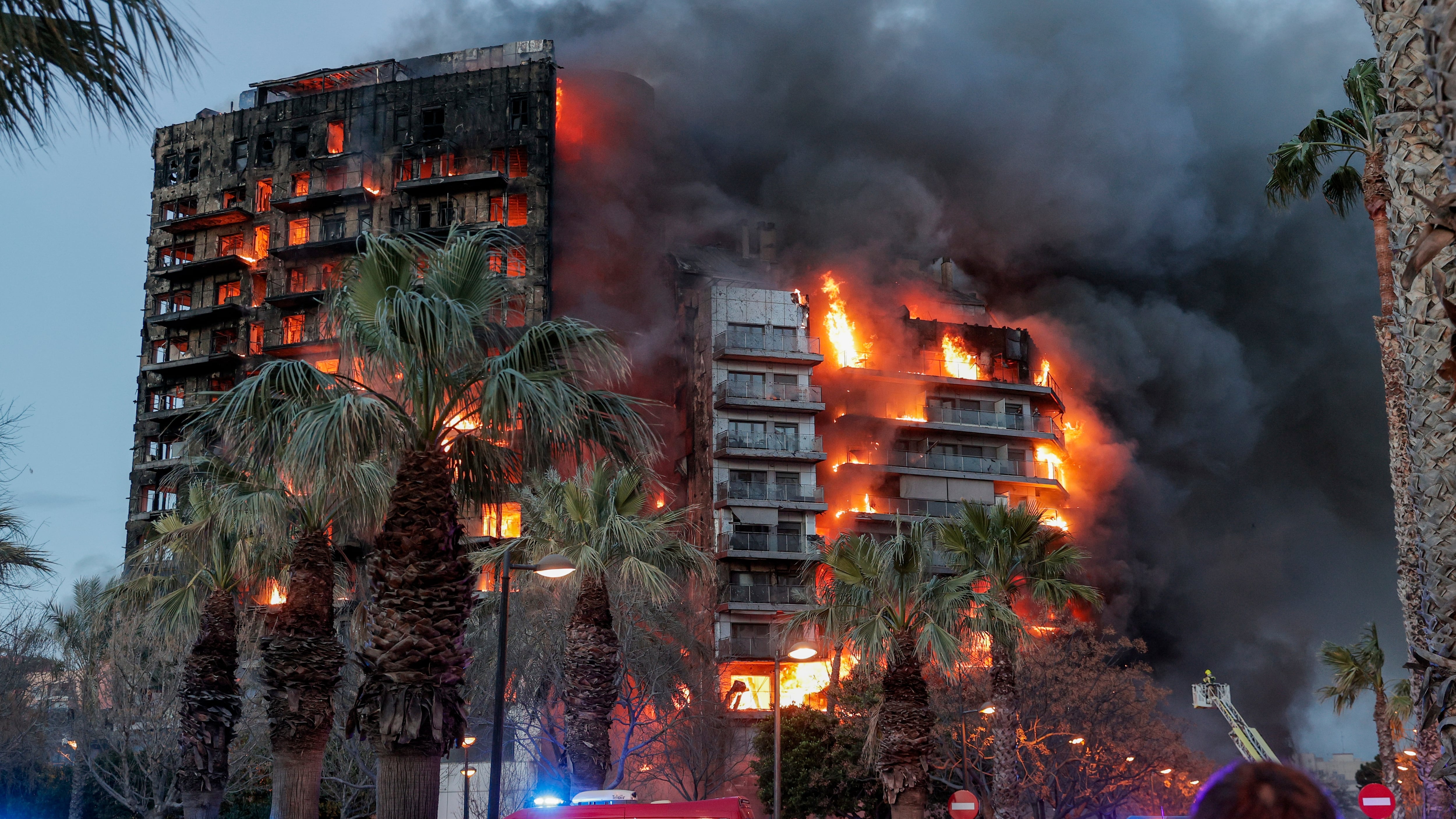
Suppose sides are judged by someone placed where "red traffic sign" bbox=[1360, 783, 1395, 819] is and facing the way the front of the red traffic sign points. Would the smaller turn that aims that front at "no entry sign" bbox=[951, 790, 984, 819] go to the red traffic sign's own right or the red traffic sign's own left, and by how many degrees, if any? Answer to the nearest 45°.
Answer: approximately 135° to the red traffic sign's own right

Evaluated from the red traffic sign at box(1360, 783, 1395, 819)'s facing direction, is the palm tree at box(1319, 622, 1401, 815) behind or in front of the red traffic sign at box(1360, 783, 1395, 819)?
behind

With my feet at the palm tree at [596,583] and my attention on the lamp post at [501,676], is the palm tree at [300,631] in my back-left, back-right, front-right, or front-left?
front-right

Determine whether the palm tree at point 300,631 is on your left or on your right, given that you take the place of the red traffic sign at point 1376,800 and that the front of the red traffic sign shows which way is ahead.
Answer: on your right

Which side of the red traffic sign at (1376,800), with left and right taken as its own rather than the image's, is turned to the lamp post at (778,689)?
right

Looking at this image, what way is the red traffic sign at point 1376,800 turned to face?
toward the camera

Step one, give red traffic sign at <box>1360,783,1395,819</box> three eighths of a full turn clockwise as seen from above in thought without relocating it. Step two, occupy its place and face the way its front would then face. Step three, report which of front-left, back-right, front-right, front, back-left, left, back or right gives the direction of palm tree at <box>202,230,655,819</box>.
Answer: left
